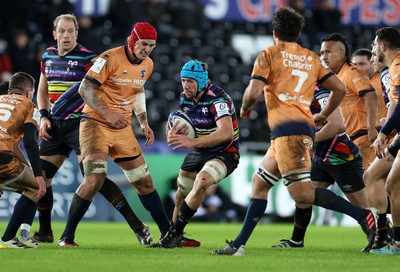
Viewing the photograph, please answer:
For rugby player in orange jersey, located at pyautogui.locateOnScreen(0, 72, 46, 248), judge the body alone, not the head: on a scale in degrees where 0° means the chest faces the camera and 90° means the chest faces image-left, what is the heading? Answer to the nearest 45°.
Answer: approximately 225°

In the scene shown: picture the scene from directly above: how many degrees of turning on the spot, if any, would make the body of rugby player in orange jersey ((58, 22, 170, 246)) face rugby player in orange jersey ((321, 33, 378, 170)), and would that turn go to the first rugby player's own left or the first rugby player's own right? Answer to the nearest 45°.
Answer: approximately 45° to the first rugby player's own left

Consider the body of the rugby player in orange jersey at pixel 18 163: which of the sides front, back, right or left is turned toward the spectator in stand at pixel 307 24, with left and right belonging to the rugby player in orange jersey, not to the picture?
front

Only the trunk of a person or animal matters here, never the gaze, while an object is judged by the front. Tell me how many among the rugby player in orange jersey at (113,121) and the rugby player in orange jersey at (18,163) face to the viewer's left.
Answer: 0

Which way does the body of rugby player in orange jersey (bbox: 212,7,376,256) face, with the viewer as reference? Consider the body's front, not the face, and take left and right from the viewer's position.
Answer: facing away from the viewer and to the left of the viewer

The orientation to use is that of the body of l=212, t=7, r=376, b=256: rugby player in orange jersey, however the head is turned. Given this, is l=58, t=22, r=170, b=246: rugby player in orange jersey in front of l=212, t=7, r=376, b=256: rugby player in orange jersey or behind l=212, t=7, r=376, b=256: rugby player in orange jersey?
in front

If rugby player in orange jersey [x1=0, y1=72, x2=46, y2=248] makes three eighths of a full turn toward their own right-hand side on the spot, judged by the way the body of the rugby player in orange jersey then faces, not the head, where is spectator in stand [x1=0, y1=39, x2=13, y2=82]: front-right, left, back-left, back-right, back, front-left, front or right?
back

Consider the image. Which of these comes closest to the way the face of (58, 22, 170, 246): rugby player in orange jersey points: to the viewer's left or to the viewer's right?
to the viewer's right

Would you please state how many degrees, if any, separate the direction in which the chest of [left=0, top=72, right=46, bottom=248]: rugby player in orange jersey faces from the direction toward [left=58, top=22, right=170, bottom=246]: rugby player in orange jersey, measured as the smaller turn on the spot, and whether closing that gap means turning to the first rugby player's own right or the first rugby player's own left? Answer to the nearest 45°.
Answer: approximately 45° to the first rugby player's own right

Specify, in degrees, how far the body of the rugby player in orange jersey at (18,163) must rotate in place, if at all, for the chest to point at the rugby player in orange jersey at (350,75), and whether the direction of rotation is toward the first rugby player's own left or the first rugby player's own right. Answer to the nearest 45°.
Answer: approximately 45° to the first rugby player's own right

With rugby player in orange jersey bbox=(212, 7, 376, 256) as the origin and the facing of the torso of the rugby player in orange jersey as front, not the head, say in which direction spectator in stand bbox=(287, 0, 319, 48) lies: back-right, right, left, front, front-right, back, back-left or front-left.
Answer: front-right

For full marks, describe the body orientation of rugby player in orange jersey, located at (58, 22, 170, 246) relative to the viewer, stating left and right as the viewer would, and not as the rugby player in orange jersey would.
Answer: facing the viewer and to the right of the viewer
